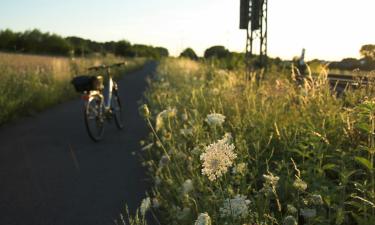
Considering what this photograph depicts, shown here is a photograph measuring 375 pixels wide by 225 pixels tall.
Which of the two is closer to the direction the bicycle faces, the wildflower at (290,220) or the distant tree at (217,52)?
the distant tree

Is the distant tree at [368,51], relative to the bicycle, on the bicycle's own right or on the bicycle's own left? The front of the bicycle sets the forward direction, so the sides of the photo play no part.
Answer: on the bicycle's own right

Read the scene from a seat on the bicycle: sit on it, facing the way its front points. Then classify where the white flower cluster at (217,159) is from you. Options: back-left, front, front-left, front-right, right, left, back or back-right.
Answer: back-right

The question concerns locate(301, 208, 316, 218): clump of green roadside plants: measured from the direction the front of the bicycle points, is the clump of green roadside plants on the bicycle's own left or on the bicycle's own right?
on the bicycle's own right

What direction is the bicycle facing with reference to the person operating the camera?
facing away from the viewer and to the right of the viewer

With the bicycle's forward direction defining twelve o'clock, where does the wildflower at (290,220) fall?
The wildflower is roughly at 4 o'clock from the bicycle.

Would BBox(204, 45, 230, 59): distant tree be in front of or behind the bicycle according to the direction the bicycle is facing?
in front

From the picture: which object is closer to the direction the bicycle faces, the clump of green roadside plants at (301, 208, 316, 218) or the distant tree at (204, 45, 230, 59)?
the distant tree
